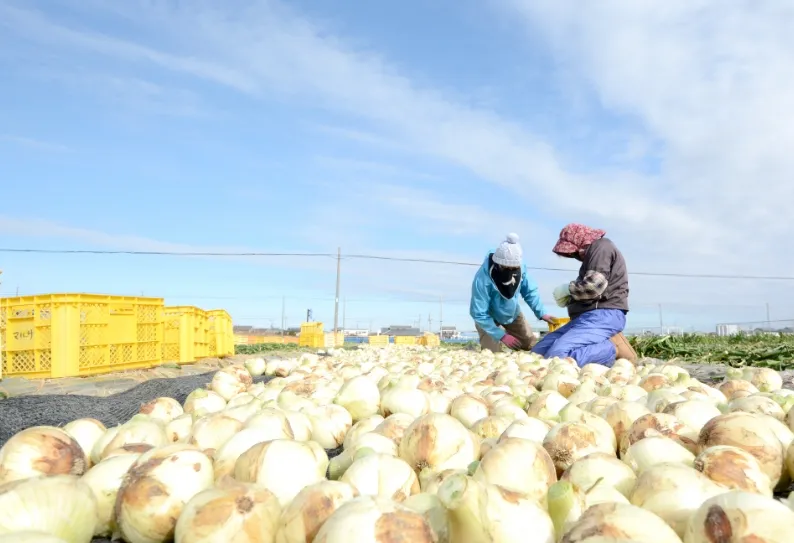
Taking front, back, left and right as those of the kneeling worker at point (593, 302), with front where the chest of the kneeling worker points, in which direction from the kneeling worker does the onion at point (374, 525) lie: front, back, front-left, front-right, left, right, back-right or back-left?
left

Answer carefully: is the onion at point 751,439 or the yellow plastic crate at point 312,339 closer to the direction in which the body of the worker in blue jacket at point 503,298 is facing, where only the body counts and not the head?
the onion

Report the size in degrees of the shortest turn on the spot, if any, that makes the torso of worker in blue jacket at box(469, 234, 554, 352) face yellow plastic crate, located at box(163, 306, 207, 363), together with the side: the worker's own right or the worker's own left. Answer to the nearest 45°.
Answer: approximately 135° to the worker's own right

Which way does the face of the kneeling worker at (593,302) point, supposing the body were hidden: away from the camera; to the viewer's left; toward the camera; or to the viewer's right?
to the viewer's left

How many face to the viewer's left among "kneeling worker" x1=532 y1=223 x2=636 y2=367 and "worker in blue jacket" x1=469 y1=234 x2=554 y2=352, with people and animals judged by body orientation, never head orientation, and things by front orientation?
1

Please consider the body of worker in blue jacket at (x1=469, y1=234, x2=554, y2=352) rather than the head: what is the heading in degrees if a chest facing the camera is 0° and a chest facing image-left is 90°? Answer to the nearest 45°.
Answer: approximately 315°

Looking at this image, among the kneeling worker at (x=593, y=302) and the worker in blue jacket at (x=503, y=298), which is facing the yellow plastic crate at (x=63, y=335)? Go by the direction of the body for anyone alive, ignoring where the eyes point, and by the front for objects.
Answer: the kneeling worker

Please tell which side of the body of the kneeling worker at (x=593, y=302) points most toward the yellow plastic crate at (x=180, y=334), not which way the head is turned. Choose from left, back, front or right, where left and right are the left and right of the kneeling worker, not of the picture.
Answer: front

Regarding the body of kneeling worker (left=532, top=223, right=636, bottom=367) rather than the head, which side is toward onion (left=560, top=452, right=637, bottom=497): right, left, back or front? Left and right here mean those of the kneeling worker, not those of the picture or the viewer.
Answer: left

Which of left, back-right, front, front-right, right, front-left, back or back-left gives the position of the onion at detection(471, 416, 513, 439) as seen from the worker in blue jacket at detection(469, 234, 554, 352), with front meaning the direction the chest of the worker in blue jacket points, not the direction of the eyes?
front-right

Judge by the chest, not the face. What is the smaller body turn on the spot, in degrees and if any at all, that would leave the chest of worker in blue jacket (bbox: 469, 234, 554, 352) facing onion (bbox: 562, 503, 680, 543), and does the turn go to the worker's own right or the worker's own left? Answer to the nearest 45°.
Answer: approximately 45° to the worker's own right

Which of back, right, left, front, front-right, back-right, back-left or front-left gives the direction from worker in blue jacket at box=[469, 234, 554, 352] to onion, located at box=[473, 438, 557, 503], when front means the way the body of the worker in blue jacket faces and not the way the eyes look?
front-right

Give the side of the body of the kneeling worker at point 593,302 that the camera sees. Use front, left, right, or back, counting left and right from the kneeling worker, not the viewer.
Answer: left
